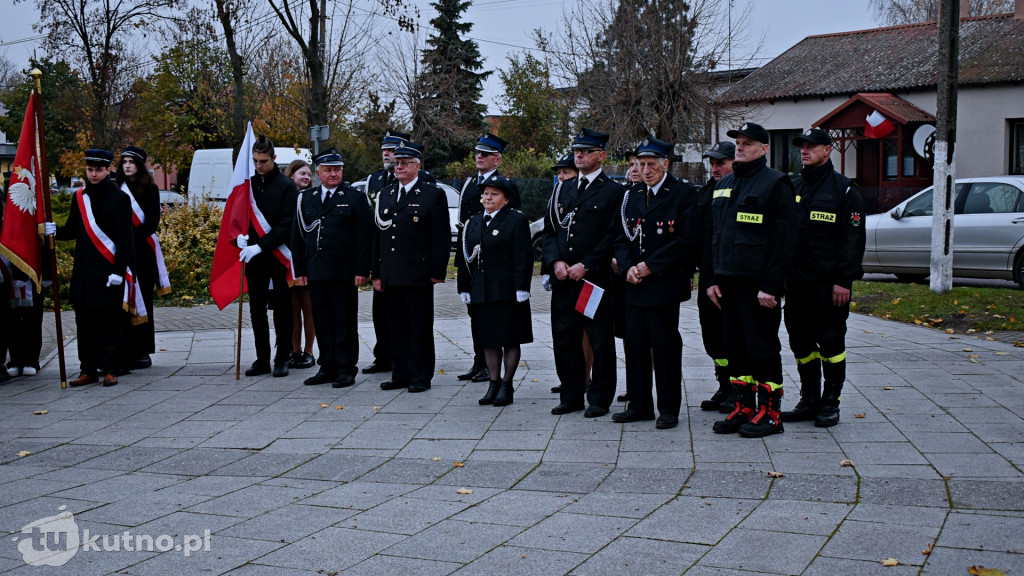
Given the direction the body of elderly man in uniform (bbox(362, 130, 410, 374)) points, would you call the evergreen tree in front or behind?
behind

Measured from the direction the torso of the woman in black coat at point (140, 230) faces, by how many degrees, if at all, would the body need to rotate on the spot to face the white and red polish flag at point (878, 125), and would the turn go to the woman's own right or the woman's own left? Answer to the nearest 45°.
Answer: approximately 180°

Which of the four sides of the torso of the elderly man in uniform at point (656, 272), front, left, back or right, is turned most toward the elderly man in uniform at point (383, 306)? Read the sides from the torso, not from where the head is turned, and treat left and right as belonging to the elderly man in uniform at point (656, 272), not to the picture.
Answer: right

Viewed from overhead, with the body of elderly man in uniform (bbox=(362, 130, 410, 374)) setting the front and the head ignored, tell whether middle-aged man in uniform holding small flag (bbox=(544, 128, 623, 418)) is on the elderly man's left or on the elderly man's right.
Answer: on the elderly man's left

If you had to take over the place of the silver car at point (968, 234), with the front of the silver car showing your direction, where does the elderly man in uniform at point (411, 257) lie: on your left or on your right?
on your left

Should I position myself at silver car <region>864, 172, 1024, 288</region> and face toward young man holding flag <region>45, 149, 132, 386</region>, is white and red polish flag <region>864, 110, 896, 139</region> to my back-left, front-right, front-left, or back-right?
back-right

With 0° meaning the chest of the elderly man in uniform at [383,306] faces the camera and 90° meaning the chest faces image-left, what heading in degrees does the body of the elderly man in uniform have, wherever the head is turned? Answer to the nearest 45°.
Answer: approximately 45°

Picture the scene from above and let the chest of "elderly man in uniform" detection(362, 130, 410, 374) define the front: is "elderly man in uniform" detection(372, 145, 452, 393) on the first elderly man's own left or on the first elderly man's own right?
on the first elderly man's own left

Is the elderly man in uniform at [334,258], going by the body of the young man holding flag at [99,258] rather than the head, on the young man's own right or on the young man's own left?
on the young man's own left

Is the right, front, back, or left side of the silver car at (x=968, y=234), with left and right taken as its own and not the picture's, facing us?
left

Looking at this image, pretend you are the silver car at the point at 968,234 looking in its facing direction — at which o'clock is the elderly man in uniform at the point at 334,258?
The elderly man in uniform is roughly at 10 o'clock from the silver car.

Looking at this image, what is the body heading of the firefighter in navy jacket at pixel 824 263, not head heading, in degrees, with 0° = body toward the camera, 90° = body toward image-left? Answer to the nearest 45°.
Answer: approximately 45°

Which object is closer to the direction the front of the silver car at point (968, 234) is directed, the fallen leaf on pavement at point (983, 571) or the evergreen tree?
the evergreen tree
